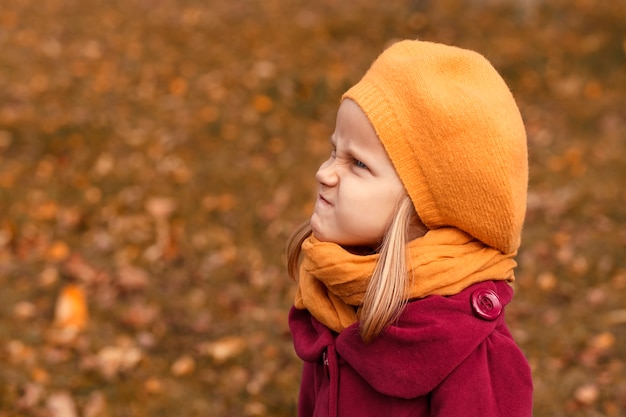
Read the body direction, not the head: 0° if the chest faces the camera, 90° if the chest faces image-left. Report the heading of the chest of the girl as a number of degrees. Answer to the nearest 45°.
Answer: approximately 45°

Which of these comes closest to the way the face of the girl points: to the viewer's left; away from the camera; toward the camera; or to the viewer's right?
to the viewer's left
